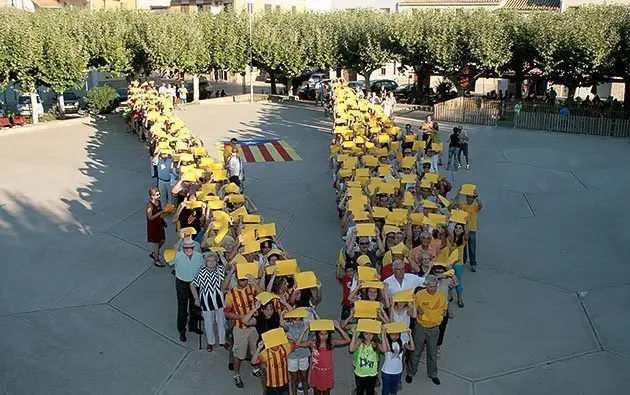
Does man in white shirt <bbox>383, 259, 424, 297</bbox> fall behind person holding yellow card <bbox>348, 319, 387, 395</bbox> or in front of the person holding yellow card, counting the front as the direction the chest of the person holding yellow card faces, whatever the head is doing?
behind

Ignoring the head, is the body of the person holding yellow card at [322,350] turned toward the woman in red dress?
no

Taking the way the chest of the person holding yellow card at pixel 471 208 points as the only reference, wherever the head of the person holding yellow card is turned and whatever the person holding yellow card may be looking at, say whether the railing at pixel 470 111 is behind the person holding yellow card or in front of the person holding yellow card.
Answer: behind

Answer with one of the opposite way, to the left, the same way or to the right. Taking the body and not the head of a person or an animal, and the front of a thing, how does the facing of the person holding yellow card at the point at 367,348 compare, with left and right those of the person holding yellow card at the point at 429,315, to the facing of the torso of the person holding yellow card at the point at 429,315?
the same way

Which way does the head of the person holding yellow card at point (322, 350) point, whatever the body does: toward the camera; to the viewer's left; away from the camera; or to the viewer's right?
toward the camera

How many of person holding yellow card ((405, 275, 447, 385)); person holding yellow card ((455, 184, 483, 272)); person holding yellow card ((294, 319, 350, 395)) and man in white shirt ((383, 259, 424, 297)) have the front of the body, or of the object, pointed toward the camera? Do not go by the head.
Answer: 4

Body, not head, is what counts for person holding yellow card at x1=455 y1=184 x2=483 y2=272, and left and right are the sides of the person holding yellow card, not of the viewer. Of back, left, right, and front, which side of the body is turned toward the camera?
front

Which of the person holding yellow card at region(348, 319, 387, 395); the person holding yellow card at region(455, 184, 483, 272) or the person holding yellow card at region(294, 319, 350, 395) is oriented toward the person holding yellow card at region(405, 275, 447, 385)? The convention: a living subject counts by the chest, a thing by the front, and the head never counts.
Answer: the person holding yellow card at region(455, 184, 483, 272)

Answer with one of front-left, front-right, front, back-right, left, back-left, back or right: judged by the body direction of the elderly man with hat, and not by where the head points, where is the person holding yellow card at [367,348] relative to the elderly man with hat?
front-left

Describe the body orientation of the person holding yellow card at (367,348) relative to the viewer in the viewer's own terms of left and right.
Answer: facing the viewer

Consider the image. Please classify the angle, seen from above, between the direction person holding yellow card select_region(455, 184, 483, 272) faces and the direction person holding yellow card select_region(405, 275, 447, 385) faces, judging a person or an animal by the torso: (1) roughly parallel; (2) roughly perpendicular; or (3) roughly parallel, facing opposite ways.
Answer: roughly parallel

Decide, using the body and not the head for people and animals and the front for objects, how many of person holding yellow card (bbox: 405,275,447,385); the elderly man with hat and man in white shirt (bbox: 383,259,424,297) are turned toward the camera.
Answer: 3

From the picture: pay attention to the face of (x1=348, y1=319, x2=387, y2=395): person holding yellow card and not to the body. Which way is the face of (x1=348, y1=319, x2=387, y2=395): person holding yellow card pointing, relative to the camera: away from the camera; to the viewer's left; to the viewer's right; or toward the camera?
toward the camera

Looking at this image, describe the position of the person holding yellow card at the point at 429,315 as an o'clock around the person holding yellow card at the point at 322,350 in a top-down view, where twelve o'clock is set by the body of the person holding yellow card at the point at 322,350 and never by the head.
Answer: the person holding yellow card at the point at 429,315 is roughly at 8 o'clock from the person holding yellow card at the point at 322,350.

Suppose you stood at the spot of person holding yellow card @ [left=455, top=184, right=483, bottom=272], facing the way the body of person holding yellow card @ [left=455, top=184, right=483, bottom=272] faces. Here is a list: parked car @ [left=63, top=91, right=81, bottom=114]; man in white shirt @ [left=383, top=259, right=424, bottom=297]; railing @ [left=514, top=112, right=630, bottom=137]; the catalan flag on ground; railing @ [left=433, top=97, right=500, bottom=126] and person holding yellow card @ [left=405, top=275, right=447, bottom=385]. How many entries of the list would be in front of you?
2

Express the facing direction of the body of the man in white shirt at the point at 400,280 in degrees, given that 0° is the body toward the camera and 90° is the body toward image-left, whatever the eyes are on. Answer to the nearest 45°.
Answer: approximately 0°
